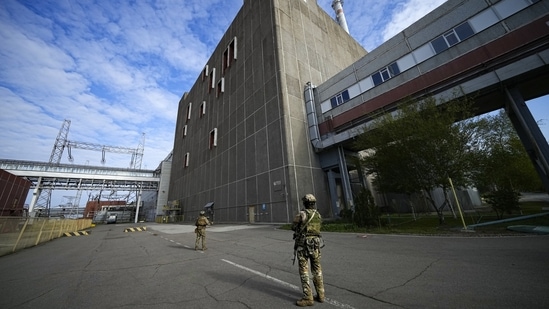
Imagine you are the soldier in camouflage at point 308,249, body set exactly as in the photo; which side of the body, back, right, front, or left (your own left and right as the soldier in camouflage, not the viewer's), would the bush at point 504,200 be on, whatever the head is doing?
right

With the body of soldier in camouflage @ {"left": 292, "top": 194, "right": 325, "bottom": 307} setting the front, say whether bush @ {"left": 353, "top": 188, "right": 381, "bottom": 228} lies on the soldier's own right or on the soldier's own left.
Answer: on the soldier's own right

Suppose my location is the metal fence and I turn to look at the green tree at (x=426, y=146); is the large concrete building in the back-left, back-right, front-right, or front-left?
front-left

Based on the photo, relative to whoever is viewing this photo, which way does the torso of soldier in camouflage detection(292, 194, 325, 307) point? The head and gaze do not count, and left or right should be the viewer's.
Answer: facing away from the viewer and to the left of the viewer

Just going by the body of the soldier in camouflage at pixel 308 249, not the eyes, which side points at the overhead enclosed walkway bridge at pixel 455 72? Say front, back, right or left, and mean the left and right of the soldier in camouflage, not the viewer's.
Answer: right

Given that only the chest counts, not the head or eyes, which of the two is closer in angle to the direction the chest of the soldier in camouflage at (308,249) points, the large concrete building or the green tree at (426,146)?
the large concrete building

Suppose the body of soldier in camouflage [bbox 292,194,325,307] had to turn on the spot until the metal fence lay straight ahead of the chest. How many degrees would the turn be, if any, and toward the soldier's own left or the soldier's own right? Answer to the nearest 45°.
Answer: approximately 45° to the soldier's own left

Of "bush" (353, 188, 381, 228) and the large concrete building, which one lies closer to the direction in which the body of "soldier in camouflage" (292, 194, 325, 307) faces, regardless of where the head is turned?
the large concrete building
